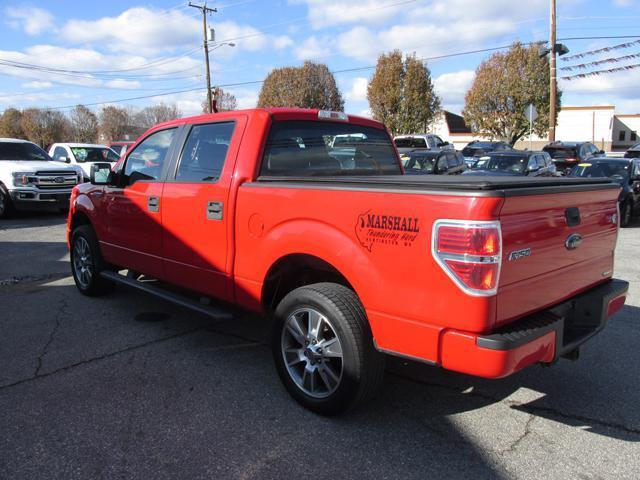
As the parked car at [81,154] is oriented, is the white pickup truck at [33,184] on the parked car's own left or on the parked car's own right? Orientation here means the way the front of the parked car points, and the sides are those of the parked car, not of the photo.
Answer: on the parked car's own right

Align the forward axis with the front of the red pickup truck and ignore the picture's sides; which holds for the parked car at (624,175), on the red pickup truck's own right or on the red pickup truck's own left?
on the red pickup truck's own right

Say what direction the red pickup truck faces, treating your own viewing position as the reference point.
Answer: facing away from the viewer and to the left of the viewer

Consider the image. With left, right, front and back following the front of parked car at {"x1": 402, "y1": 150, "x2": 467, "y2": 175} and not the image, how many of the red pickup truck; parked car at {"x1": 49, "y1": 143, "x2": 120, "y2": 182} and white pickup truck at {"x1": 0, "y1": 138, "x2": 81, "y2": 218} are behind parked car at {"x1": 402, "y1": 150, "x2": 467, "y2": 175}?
0

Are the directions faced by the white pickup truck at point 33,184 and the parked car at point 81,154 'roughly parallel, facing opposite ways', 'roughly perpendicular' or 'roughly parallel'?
roughly parallel

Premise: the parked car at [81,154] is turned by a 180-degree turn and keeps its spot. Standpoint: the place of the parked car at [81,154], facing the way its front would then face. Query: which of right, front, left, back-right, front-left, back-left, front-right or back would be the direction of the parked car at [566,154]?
back-right

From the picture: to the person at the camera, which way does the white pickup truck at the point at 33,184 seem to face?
facing the viewer and to the right of the viewer

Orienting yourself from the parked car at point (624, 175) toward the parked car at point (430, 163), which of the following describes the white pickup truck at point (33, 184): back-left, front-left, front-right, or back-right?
front-left

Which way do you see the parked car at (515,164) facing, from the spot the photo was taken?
facing the viewer and to the left of the viewer

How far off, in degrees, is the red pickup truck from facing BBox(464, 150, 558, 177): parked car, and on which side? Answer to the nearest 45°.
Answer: approximately 45° to its right

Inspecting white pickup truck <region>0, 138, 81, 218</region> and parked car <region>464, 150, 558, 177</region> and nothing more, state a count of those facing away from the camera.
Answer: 0

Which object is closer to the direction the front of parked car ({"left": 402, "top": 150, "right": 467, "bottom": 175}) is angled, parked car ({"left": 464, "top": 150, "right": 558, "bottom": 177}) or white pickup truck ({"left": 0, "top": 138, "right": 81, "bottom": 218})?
the white pickup truck

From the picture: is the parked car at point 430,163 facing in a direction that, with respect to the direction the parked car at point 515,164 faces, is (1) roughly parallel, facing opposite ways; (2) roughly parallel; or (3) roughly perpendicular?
roughly parallel

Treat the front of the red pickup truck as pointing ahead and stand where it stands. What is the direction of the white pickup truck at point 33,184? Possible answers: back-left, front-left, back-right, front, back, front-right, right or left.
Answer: front
